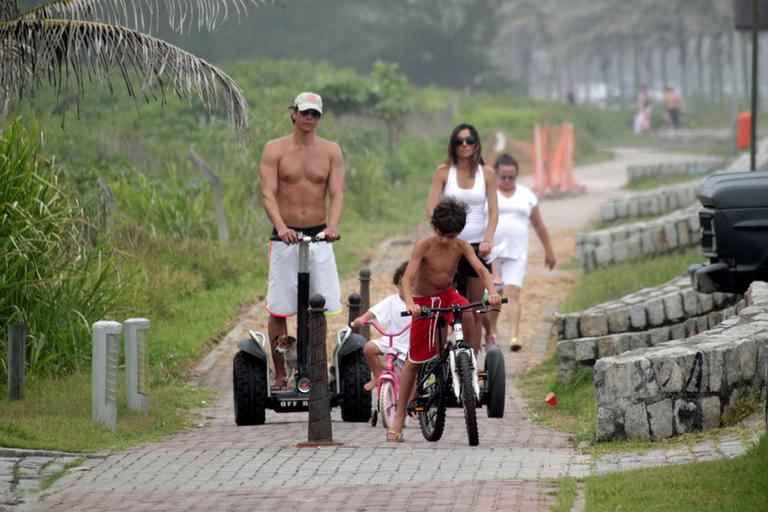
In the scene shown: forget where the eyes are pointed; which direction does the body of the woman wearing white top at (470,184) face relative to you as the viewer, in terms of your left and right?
facing the viewer

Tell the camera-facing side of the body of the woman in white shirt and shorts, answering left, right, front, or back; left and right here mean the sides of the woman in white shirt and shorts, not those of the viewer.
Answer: front

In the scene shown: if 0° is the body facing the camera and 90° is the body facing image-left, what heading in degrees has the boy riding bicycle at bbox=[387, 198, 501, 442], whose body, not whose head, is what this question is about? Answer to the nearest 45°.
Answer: approximately 0°

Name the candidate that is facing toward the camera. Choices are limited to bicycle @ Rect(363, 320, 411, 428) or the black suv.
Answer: the bicycle

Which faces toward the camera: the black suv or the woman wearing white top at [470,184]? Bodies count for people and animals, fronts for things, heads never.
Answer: the woman wearing white top

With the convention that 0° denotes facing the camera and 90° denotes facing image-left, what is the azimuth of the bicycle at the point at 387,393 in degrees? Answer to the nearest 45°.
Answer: approximately 0°

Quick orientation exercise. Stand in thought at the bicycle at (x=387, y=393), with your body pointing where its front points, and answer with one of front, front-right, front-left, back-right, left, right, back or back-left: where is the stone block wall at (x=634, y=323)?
back-left

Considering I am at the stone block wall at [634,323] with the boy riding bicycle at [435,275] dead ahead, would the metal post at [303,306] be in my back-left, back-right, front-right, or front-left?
front-right

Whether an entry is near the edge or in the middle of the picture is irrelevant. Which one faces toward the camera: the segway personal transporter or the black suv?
the segway personal transporter

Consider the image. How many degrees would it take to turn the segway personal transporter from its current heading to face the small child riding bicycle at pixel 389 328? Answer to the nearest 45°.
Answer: approximately 90° to its left
